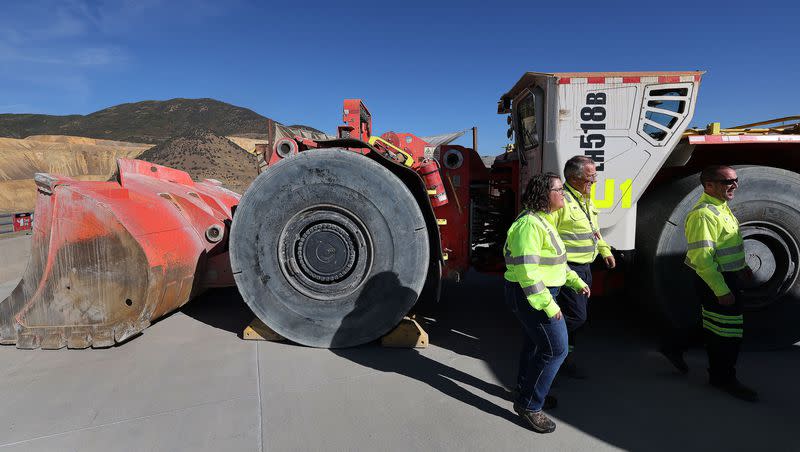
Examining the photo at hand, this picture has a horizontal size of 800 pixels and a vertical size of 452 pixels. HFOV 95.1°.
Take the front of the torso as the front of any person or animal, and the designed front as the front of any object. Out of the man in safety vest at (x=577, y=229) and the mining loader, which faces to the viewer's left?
the mining loader

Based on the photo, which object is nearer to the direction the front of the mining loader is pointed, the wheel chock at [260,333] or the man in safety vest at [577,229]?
the wheel chock

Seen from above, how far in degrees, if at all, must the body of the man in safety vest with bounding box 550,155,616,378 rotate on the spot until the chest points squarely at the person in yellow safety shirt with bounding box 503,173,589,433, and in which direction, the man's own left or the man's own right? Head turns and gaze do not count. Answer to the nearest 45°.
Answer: approximately 45° to the man's own right

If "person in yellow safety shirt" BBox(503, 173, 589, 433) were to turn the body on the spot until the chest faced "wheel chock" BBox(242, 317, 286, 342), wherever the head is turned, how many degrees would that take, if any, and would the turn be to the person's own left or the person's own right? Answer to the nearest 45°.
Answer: approximately 180°

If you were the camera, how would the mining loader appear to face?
facing to the left of the viewer

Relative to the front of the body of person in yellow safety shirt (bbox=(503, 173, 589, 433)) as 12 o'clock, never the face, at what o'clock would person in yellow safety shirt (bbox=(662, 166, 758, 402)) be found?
The person in yellow safety shirt (bbox=(662, 166, 758, 402)) is roughly at 11 o'clock from the person in yellow safety shirt (bbox=(503, 173, 589, 433)).

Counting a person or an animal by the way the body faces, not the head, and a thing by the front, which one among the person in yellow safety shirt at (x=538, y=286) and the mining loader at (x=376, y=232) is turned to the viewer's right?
the person in yellow safety shirt

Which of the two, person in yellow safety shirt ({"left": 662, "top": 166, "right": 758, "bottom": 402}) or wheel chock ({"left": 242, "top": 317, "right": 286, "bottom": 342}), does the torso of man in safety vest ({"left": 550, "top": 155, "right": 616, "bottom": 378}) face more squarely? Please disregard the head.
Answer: the person in yellow safety shirt

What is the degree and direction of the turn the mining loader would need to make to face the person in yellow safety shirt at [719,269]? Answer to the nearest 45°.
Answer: approximately 180°
